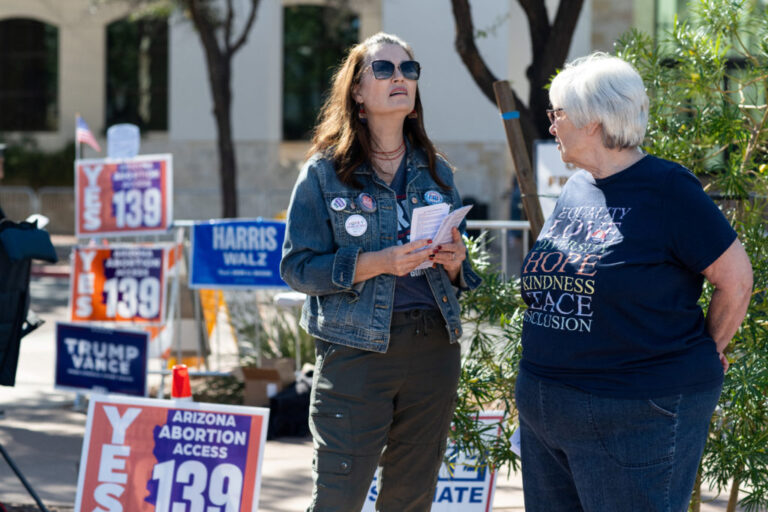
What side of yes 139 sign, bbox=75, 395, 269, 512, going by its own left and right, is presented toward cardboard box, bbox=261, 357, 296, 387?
back

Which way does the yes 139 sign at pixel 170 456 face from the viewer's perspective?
toward the camera

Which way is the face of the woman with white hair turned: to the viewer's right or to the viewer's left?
to the viewer's left

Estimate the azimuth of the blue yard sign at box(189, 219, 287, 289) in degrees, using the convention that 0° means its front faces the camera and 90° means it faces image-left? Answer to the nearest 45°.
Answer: approximately 0°

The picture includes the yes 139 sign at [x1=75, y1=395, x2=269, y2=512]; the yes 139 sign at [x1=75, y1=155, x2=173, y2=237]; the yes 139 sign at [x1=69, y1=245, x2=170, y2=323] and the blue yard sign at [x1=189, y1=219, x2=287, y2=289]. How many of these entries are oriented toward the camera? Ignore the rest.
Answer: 4

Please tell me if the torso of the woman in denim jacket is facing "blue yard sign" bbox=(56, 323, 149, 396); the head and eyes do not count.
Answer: no

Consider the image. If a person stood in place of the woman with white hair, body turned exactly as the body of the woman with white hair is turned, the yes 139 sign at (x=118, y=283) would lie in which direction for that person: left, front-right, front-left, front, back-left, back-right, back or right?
right

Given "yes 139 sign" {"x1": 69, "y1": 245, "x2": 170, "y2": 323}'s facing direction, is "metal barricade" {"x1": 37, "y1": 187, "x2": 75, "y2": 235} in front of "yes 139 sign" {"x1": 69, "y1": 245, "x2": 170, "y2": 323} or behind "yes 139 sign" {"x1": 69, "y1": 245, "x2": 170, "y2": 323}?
behind

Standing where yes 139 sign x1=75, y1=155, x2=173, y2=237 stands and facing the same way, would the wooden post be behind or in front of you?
in front

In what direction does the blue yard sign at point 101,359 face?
toward the camera

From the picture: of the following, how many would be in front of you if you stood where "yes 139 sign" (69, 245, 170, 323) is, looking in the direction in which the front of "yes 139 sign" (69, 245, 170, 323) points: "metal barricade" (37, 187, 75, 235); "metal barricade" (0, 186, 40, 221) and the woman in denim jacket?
1

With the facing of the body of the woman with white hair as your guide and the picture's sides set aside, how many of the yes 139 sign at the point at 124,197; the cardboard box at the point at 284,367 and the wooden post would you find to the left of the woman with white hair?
0
